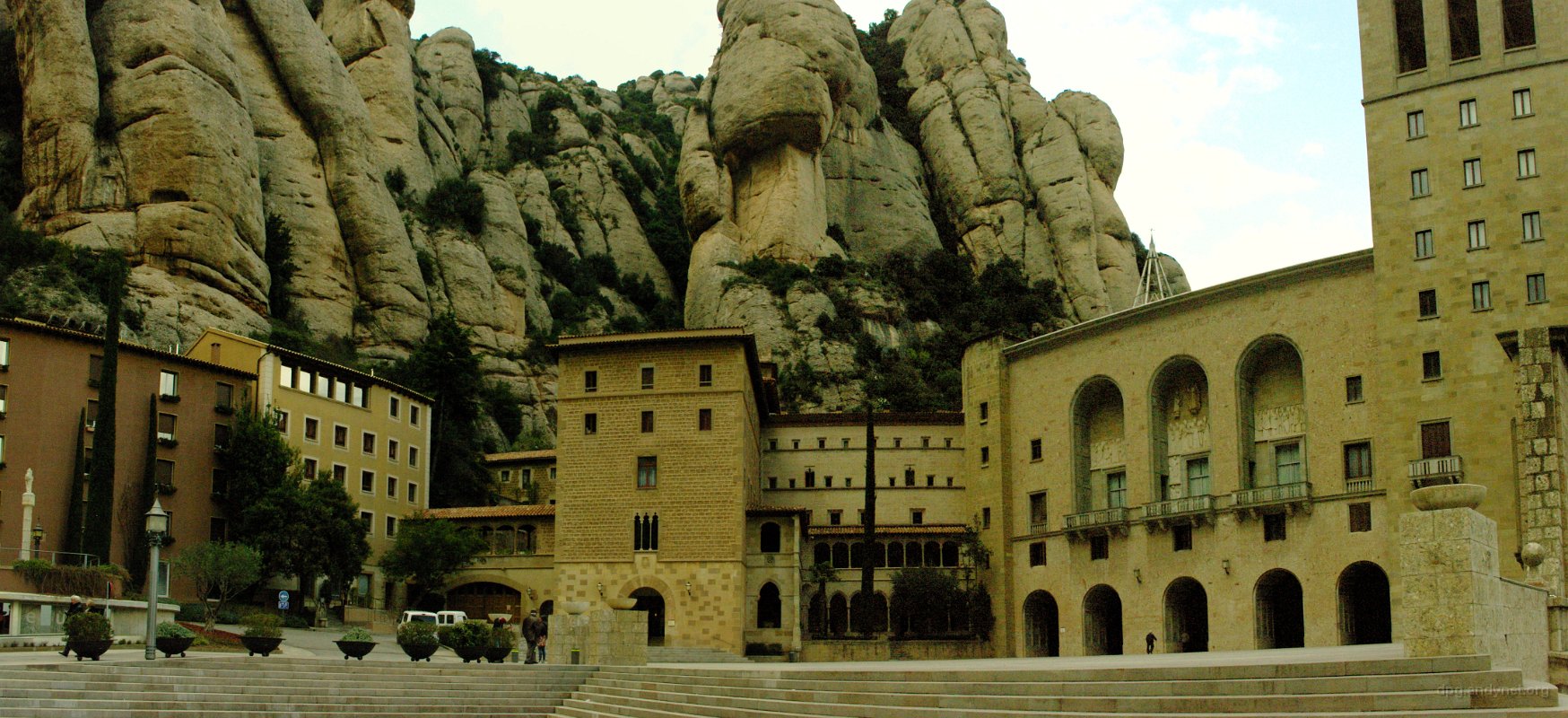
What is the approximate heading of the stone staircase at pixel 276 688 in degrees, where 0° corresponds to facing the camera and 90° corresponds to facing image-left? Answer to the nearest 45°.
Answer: approximately 0°

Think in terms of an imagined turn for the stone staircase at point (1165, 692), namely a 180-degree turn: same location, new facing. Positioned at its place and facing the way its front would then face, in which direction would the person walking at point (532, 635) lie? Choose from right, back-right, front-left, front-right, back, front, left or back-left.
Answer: front-left

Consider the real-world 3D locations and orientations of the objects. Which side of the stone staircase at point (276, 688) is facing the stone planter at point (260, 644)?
back

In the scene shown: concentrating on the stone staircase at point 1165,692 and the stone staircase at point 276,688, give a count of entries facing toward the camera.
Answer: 2

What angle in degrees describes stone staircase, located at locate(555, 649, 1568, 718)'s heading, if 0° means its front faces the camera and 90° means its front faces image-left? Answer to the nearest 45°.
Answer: approximately 0°

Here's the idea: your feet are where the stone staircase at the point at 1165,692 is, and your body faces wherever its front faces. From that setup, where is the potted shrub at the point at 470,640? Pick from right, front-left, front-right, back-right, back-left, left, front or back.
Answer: back-right

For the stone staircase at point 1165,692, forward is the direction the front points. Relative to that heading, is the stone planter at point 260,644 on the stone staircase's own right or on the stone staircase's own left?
on the stone staircase's own right

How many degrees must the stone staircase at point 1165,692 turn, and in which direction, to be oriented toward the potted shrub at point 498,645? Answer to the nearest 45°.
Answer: approximately 135° to its right
